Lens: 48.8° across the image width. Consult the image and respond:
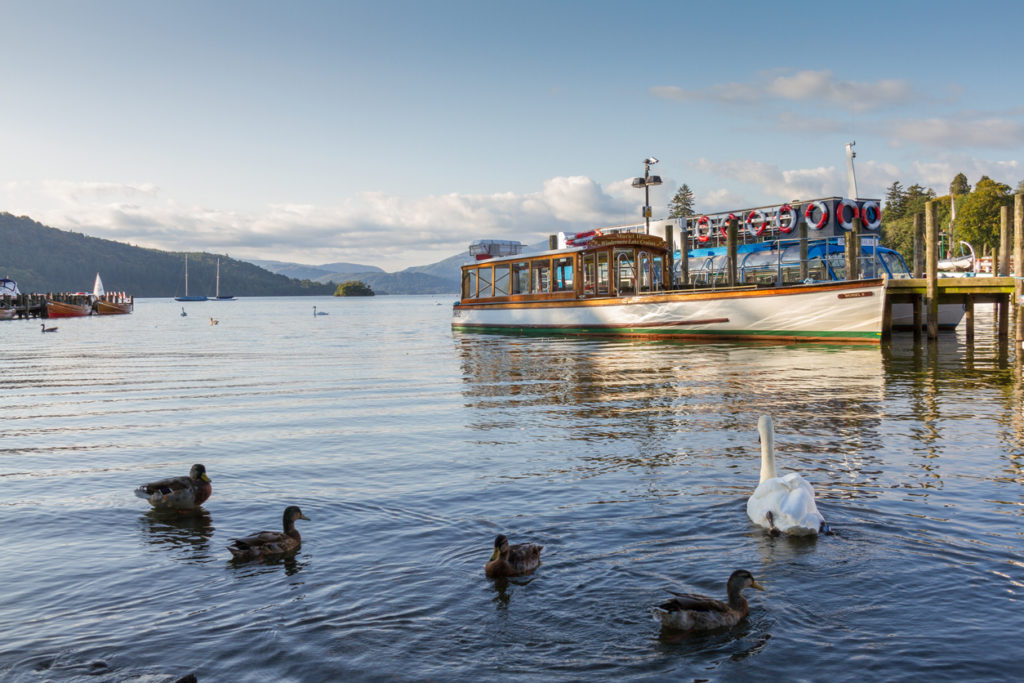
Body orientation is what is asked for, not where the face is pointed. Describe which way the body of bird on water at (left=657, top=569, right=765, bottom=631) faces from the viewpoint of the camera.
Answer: to the viewer's right

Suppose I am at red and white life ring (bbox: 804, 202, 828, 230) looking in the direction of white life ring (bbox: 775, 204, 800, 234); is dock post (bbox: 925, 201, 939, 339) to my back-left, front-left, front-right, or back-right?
back-left

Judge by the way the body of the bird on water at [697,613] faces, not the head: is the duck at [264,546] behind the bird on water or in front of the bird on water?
behind

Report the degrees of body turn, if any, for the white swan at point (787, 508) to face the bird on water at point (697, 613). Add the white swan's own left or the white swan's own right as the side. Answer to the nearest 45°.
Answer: approximately 135° to the white swan's own left

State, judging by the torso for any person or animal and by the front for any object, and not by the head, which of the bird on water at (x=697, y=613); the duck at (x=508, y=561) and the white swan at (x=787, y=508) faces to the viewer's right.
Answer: the bird on water

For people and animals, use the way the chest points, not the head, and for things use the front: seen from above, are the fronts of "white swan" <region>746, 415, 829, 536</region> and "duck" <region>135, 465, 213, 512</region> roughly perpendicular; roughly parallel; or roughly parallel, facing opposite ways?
roughly perpendicular

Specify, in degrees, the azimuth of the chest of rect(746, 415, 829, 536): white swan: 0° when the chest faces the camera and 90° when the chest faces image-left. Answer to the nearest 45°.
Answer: approximately 135°

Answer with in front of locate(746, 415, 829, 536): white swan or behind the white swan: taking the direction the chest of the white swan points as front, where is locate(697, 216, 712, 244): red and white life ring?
in front

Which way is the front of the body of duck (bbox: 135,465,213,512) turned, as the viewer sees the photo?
to the viewer's right
